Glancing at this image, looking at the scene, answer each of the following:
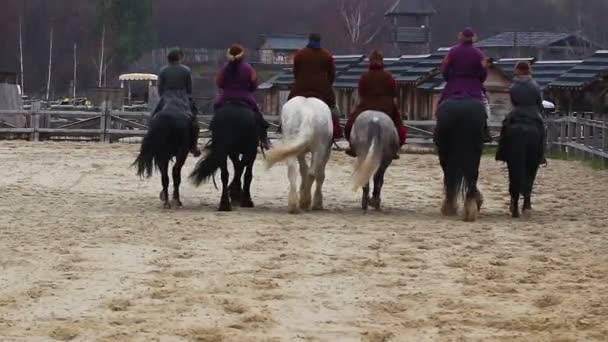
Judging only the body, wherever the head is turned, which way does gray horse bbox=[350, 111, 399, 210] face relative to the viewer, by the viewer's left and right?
facing away from the viewer

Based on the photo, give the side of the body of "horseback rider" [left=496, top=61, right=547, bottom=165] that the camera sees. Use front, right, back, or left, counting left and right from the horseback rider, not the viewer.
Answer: back

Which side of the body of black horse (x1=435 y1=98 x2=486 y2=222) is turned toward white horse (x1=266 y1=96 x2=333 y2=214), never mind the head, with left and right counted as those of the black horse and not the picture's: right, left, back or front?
left

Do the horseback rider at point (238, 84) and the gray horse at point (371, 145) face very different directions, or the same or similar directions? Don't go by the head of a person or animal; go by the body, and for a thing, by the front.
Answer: same or similar directions

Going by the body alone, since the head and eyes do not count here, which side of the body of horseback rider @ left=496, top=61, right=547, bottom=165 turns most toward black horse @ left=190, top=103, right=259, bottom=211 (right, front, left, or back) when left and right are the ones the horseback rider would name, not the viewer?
left

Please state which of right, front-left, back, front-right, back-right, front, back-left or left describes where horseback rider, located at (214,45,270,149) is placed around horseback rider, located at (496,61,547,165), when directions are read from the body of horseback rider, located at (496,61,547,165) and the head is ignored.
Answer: left

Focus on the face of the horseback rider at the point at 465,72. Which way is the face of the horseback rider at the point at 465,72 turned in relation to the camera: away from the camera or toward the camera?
away from the camera

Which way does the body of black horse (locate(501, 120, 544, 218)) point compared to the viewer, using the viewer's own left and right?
facing away from the viewer

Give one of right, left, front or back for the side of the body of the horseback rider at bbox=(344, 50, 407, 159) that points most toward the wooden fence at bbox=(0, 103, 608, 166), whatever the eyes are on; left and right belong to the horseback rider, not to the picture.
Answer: front

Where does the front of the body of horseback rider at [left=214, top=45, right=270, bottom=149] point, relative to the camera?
away from the camera

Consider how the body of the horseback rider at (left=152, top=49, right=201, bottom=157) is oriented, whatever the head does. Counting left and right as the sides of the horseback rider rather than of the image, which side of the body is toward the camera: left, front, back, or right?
back

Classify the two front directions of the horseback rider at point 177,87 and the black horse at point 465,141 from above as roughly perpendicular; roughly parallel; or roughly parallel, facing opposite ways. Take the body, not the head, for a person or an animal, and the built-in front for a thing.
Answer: roughly parallel

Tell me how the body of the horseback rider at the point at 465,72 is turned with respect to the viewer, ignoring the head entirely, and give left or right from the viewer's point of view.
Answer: facing away from the viewer

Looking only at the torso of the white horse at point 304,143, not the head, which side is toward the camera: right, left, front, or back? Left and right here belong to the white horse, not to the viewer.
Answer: back
